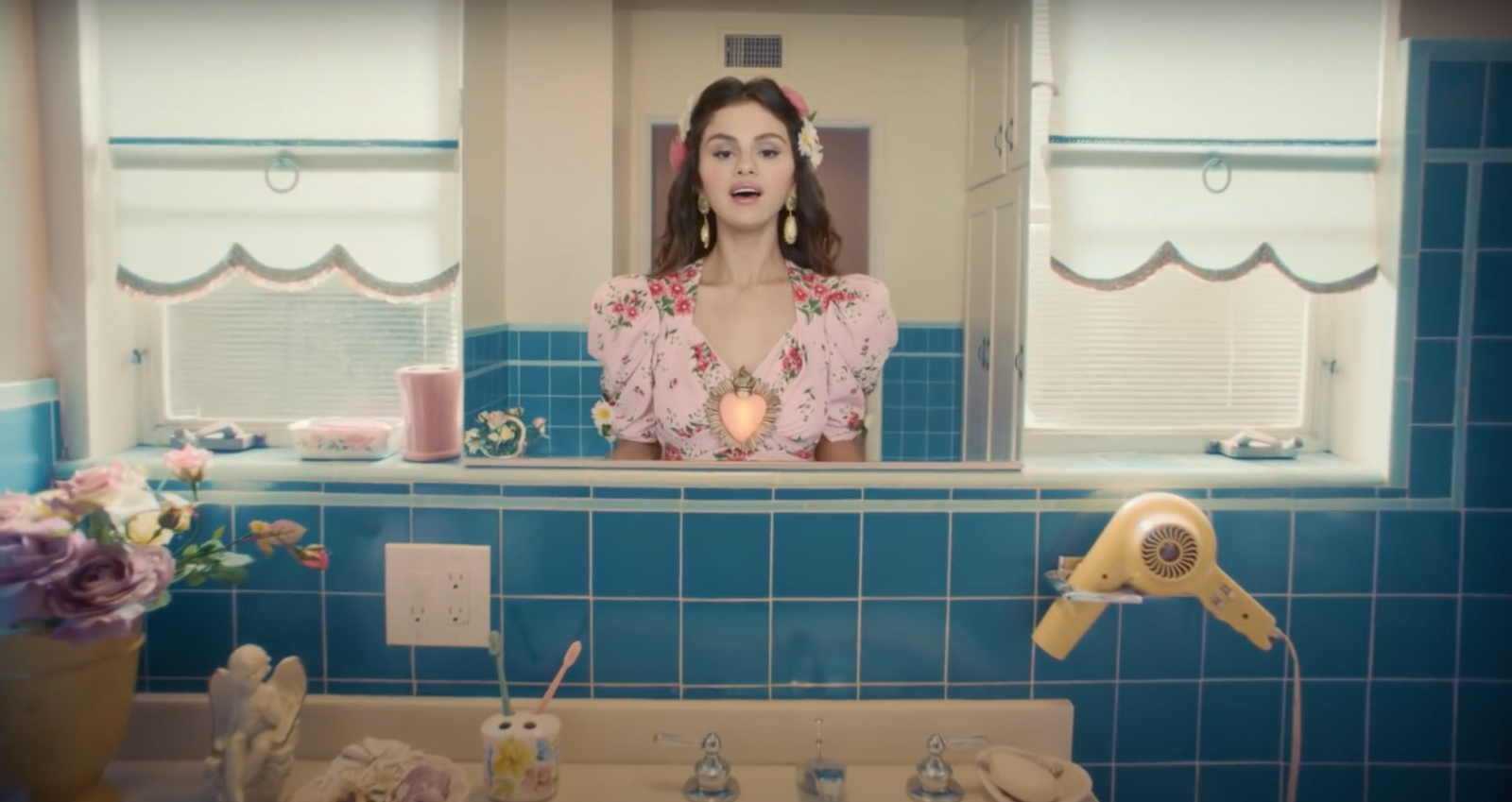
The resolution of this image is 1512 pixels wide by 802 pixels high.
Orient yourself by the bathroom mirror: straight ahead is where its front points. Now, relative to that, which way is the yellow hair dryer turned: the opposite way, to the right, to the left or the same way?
to the right

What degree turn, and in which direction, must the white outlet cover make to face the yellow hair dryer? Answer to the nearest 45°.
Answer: approximately 90° to its left

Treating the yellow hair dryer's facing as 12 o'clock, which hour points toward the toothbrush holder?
The toothbrush holder is roughly at 11 o'clock from the yellow hair dryer.

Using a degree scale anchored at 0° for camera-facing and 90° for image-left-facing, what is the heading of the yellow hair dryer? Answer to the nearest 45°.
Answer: approximately 90°
